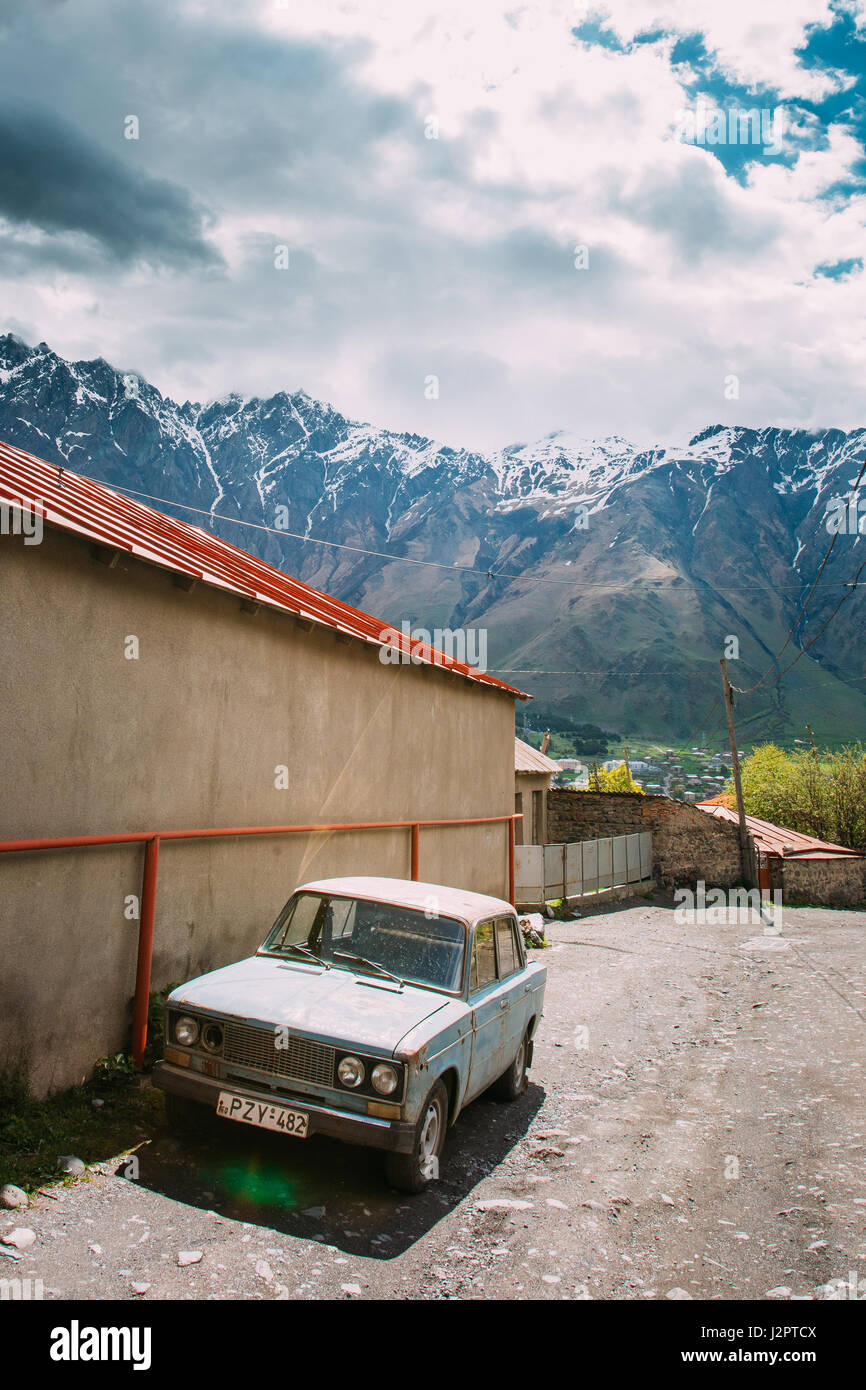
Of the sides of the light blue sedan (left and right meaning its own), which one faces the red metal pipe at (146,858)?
right

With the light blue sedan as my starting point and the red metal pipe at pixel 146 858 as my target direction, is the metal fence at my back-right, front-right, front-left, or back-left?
front-right

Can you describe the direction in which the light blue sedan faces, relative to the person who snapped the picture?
facing the viewer and to the left of the viewer

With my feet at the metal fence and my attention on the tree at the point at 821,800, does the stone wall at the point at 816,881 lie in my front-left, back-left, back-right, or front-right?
front-right

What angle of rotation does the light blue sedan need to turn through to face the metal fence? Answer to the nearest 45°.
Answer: approximately 135° to its right

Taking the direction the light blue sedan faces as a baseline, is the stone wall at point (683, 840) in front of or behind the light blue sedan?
behind

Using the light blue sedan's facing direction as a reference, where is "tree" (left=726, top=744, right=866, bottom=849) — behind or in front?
behind

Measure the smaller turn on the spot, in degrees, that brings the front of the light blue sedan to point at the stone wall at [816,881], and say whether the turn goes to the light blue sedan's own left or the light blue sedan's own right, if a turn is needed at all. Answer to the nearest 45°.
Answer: approximately 180°
